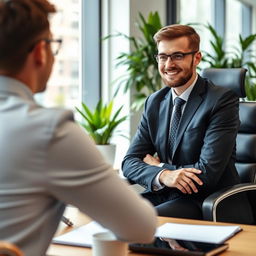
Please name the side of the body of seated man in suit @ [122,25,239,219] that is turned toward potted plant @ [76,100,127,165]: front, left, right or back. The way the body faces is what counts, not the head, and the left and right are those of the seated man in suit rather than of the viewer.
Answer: right

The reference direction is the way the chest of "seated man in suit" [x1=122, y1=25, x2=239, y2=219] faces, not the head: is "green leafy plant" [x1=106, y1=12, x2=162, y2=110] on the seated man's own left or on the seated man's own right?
on the seated man's own right

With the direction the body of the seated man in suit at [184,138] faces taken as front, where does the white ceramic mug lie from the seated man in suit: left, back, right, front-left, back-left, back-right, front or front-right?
front-left

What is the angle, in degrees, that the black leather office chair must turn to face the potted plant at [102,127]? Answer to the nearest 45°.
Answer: approximately 90° to its right

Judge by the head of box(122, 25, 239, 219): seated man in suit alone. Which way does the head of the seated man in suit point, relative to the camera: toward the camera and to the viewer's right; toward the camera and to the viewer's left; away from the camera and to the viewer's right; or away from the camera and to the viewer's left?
toward the camera and to the viewer's left

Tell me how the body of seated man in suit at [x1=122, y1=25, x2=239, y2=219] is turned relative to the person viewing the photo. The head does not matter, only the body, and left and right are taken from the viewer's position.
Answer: facing the viewer and to the left of the viewer

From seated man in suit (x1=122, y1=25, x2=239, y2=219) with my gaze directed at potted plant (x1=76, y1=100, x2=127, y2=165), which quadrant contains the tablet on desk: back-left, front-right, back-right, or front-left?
back-left

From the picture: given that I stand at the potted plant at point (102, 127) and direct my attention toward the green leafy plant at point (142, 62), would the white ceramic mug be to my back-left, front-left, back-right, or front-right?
back-right

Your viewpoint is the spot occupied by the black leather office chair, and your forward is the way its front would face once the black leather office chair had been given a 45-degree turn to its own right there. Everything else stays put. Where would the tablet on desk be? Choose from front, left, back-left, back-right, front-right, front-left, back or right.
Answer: left

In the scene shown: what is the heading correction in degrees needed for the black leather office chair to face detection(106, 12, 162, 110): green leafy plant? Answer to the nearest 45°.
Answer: approximately 90° to its right

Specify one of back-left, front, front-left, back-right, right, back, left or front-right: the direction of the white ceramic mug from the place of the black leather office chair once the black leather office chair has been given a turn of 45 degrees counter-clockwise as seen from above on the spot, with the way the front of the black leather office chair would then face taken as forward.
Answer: front
